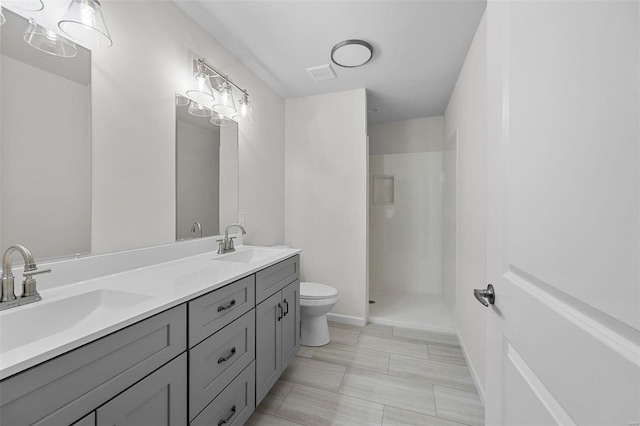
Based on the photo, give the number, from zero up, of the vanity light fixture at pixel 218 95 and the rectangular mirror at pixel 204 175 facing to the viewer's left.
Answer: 0

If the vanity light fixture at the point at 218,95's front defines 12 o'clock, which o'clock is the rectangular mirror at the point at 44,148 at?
The rectangular mirror is roughly at 3 o'clock from the vanity light fixture.

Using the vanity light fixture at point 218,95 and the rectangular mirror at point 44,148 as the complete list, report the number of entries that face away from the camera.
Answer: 0

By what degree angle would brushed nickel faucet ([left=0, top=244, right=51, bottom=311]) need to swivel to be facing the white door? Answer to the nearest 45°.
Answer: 0° — it already faces it

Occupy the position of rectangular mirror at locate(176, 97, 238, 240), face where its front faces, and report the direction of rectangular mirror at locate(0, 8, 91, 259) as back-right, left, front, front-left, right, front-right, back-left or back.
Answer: right

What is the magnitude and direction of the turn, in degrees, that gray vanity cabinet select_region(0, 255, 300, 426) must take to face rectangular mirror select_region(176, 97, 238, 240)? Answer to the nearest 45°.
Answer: approximately 135° to its left

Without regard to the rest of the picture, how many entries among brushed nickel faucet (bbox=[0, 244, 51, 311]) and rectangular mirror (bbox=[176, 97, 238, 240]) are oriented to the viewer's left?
0
